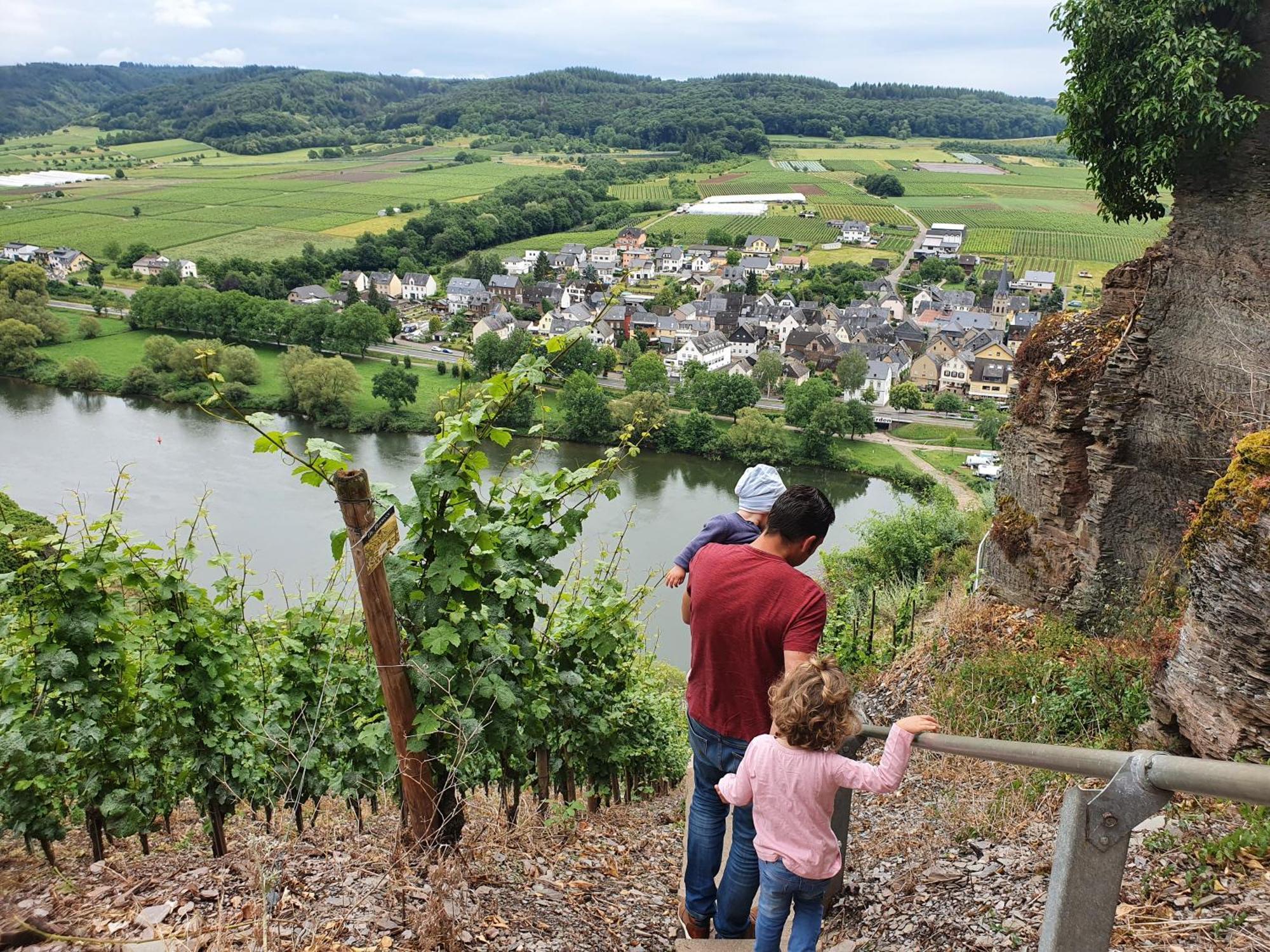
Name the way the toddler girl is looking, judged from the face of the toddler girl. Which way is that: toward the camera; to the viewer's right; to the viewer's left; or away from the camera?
away from the camera

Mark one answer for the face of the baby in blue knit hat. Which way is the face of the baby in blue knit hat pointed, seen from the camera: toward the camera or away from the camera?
away from the camera

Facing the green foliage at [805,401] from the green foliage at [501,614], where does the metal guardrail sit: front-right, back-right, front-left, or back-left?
back-right

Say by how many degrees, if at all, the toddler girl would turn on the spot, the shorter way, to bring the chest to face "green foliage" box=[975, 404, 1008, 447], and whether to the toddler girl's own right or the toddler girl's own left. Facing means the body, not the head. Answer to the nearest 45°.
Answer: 0° — they already face it

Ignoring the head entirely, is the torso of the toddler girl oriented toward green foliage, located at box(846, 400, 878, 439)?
yes

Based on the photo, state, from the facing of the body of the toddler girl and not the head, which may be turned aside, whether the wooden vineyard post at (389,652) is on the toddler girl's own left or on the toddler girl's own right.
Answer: on the toddler girl's own left

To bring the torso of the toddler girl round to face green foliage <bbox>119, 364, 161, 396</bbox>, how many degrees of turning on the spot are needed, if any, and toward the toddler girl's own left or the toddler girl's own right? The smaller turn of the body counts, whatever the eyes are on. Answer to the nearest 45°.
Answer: approximately 45° to the toddler girl's own left

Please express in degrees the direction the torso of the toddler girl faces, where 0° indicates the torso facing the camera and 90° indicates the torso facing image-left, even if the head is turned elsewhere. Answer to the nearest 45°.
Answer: approximately 180°
